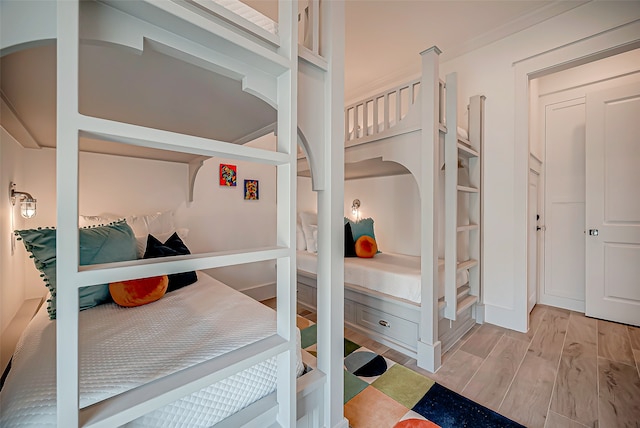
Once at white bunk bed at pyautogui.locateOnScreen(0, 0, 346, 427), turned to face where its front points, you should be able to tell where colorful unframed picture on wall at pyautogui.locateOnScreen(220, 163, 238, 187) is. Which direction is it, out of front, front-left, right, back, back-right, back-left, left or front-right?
back-left

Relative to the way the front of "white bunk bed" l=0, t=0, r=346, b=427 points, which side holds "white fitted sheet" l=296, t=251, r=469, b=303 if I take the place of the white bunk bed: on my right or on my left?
on my left

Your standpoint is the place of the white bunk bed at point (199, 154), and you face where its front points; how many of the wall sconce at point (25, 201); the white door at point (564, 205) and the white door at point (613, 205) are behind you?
1

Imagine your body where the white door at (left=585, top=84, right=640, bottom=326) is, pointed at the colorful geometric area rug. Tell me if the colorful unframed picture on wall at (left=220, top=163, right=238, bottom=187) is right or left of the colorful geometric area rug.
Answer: right

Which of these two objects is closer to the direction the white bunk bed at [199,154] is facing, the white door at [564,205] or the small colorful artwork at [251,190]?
the white door

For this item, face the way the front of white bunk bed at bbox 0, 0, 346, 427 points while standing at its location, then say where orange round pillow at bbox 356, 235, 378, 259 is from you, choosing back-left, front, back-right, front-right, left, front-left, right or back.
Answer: left

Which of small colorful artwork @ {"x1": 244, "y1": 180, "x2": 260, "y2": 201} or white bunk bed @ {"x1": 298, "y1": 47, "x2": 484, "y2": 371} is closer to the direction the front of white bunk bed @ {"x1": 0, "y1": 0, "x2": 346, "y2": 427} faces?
the white bunk bed

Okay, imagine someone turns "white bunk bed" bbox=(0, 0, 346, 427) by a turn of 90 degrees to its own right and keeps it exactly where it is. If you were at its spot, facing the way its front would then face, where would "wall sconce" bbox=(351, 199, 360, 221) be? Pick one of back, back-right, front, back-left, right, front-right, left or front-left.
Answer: back

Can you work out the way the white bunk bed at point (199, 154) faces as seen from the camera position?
facing the viewer and to the right of the viewer

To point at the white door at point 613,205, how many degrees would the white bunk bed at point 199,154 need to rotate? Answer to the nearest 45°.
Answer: approximately 45° to its left

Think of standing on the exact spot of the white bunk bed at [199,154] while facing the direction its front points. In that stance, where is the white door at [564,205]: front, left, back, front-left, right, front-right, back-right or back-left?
front-left
